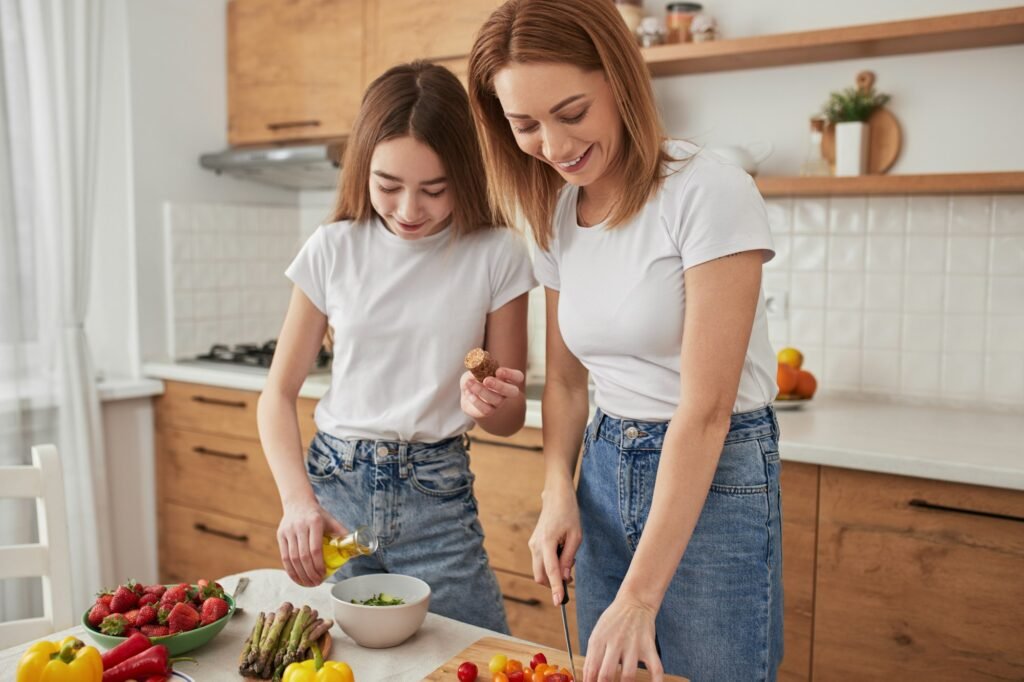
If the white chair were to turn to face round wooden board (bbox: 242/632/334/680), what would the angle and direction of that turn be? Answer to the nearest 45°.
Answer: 0° — it already faces it

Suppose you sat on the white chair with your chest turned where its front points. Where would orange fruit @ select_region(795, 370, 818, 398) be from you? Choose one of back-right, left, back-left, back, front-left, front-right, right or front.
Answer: front-left

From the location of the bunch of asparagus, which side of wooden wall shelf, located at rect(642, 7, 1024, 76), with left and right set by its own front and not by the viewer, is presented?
front

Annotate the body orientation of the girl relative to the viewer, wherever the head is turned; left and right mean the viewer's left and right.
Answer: facing the viewer

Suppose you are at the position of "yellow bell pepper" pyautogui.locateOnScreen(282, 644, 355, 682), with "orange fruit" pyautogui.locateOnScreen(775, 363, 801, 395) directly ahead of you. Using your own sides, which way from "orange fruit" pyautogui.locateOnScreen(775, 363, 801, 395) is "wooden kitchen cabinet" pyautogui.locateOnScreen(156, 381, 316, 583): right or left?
left

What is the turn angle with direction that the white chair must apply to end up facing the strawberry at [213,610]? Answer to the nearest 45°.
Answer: approximately 45° to its right

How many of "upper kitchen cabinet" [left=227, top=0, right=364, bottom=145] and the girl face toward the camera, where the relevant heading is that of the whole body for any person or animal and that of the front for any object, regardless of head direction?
2

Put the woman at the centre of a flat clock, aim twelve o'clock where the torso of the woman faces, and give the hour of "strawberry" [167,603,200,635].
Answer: The strawberry is roughly at 1 o'clock from the woman.

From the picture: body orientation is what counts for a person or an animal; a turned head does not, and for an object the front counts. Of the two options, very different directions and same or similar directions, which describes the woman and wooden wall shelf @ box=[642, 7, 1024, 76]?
same or similar directions

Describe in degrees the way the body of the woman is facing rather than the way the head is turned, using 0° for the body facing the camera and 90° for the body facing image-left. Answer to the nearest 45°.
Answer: approximately 45°

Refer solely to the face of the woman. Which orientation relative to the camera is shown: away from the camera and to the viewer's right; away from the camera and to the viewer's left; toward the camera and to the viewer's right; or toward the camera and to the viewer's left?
toward the camera and to the viewer's left

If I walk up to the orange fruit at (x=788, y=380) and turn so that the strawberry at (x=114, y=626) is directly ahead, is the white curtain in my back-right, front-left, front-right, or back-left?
front-right

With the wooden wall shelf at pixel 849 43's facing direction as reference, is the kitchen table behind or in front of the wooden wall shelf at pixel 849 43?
in front

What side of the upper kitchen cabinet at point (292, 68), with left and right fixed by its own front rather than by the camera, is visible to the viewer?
front
